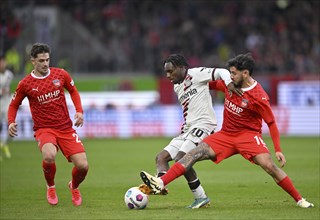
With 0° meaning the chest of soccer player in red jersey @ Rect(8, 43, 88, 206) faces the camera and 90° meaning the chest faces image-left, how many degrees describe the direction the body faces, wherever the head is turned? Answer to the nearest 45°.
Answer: approximately 0°

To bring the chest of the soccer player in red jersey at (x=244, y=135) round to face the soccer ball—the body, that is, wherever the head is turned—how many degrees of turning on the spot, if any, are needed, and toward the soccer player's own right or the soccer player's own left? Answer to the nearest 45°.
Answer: approximately 45° to the soccer player's own right

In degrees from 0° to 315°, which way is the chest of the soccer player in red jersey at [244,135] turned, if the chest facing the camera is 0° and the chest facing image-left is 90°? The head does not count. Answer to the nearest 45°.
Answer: approximately 45°
